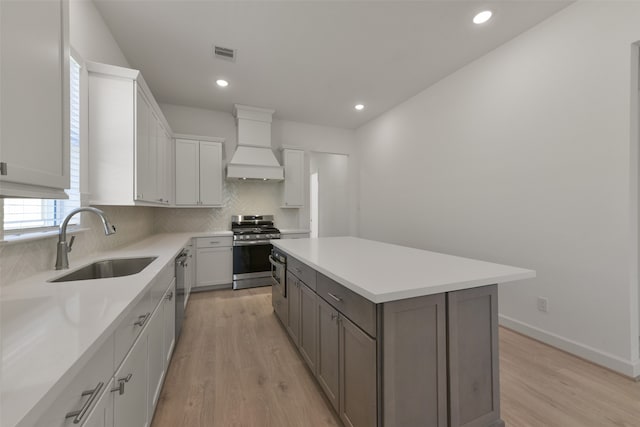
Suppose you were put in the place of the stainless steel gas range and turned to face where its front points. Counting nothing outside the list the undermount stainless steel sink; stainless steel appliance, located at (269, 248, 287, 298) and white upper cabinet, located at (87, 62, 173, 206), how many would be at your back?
0

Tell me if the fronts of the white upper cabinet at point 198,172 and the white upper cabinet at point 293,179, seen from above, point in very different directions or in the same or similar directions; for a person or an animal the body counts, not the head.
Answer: same or similar directions

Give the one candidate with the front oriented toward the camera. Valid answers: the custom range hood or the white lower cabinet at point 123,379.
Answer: the custom range hood

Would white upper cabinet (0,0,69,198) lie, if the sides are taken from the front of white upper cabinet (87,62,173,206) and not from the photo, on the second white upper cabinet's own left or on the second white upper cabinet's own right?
on the second white upper cabinet's own right

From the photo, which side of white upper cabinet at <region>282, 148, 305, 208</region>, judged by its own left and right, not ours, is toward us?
front

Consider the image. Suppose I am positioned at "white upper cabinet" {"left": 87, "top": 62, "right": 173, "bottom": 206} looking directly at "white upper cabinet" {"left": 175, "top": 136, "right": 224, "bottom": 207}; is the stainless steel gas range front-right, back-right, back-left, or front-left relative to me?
front-right

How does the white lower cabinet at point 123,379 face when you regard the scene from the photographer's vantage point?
facing to the right of the viewer

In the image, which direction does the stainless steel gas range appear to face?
toward the camera

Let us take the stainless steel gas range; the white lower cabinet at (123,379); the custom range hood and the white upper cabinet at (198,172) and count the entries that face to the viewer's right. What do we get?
1

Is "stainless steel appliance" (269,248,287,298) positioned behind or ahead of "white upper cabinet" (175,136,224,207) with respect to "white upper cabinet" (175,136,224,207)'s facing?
ahead

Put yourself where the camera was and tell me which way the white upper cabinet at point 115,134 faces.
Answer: facing to the right of the viewer

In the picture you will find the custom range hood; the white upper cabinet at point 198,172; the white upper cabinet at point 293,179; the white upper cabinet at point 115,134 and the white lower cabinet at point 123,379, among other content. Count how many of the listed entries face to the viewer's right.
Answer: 2
